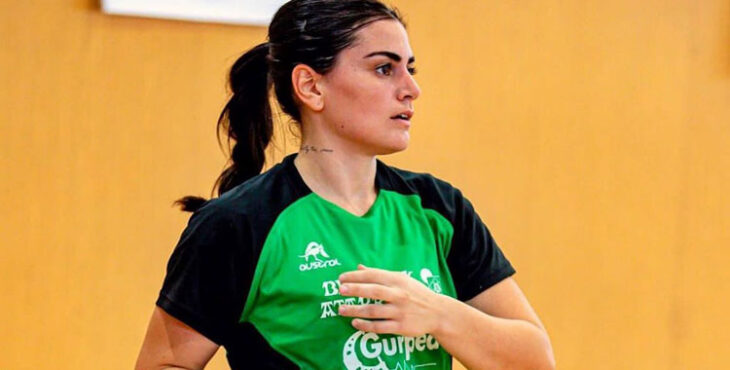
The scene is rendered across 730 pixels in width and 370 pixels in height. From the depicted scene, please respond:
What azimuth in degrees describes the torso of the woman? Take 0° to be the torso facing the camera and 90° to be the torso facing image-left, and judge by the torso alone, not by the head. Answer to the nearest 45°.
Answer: approximately 315°
